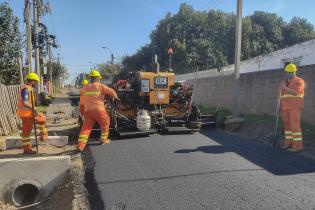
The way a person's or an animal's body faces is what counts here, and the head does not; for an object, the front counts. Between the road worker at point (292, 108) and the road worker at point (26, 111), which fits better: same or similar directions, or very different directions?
very different directions

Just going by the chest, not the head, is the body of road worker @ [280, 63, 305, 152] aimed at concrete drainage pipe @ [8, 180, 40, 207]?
yes

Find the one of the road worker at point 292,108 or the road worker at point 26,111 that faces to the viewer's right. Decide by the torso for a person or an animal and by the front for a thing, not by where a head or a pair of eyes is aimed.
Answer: the road worker at point 26,111

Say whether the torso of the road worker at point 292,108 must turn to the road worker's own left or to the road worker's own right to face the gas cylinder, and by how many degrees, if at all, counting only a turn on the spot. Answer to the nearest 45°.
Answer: approximately 45° to the road worker's own right

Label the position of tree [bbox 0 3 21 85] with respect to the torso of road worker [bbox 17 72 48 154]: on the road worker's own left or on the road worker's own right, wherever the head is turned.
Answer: on the road worker's own left

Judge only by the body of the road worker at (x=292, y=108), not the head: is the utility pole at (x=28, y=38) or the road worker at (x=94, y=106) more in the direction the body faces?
the road worker

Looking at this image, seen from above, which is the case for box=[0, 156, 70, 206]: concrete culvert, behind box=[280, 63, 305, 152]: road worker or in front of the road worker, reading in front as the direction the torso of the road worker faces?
in front

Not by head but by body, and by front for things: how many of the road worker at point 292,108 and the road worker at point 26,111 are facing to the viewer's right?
1

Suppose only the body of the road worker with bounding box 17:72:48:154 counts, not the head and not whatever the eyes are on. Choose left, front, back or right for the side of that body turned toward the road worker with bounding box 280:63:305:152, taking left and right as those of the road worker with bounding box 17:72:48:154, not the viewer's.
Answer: front

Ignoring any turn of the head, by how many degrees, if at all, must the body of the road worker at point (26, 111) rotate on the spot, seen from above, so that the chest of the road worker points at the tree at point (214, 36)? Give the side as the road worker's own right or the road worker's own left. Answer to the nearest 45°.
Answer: approximately 45° to the road worker's own left

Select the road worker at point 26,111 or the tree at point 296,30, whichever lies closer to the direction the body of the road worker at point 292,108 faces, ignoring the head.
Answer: the road worker

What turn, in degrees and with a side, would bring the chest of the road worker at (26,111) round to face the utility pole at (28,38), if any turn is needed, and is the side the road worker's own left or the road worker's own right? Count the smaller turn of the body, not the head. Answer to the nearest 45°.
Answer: approximately 90° to the road worker's own left

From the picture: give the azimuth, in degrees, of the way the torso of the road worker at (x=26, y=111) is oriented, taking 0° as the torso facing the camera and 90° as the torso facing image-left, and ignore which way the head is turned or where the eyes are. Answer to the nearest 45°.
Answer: approximately 270°
